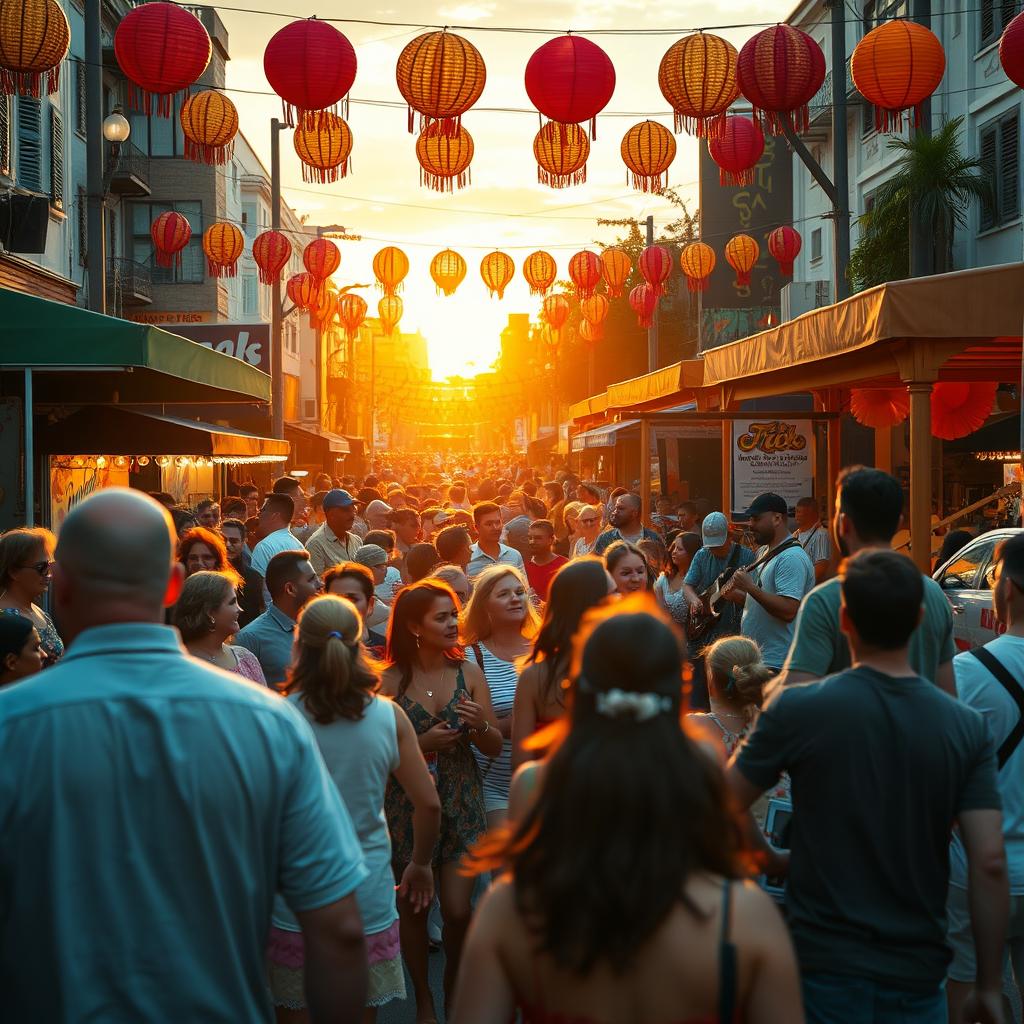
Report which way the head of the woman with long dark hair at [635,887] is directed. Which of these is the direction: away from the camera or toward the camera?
away from the camera

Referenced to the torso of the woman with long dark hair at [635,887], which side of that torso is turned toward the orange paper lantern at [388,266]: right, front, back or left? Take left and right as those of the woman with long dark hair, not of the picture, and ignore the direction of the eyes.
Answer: front

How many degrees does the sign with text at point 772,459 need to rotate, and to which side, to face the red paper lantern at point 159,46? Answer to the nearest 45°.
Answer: approximately 45° to its right

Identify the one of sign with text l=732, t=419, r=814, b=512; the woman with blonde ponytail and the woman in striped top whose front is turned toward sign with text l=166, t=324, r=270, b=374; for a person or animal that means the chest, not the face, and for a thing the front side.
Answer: the woman with blonde ponytail

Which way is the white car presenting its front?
to the viewer's left

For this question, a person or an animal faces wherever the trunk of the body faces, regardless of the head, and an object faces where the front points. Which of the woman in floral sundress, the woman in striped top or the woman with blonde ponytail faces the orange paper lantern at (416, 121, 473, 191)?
the woman with blonde ponytail

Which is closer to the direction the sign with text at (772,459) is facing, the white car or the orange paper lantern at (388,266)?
the white car

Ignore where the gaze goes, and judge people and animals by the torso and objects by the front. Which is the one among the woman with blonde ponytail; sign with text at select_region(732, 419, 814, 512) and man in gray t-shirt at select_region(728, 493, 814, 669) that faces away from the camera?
the woman with blonde ponytail

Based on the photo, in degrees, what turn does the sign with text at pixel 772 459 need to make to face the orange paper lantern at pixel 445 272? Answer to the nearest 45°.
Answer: approximately 135° to its right

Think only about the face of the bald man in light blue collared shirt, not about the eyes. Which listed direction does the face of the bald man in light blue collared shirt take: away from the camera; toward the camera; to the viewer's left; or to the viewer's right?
away from the camera

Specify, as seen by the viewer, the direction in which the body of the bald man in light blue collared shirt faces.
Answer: away from the camera

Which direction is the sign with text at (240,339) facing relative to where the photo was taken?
toward the camera
